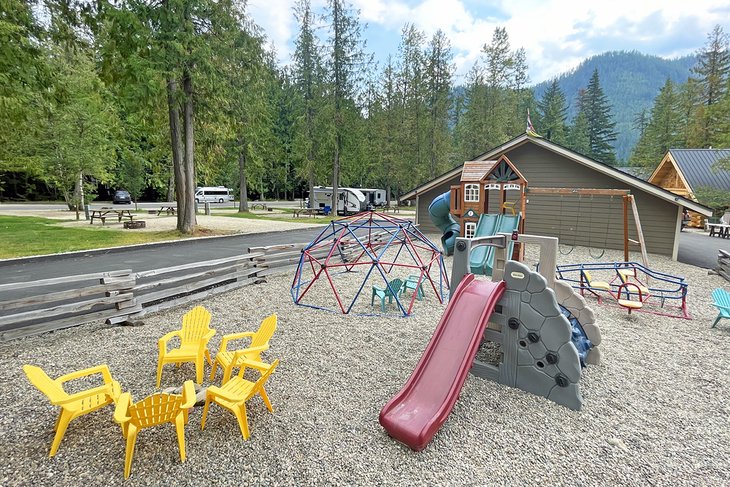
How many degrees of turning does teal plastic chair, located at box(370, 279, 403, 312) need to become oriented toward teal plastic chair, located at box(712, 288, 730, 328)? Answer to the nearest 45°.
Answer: approximately 135° to its left

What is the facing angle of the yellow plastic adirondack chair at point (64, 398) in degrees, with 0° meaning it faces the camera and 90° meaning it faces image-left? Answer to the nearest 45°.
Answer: approximately 225°

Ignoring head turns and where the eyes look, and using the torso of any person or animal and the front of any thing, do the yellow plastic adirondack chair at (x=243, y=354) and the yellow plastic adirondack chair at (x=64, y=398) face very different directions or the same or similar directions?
very different directions

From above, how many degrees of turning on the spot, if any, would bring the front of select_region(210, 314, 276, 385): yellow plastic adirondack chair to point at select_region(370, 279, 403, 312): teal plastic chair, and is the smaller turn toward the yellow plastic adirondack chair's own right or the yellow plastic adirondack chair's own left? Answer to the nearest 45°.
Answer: approximately 180°

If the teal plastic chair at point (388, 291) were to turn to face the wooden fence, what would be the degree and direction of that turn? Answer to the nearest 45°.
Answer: approximately 45° to its right

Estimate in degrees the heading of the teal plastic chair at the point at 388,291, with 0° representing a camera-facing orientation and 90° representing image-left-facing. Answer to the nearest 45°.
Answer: approximately 45°

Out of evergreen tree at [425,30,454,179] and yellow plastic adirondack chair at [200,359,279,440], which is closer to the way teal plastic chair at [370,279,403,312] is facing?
the yellow plastic adirondack chair

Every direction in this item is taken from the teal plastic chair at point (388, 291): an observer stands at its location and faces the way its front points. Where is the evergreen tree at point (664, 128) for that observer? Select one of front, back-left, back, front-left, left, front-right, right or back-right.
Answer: back

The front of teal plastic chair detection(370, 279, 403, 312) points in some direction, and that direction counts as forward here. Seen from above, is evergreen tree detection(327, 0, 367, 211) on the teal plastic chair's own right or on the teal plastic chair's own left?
on the teal plastic chair's own right

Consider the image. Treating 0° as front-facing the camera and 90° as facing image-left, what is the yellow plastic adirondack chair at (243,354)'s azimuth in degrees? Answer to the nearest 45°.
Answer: approximately 45°

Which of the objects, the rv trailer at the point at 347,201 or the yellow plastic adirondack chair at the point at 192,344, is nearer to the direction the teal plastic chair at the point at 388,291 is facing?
the yellow plastic adirondack chair
